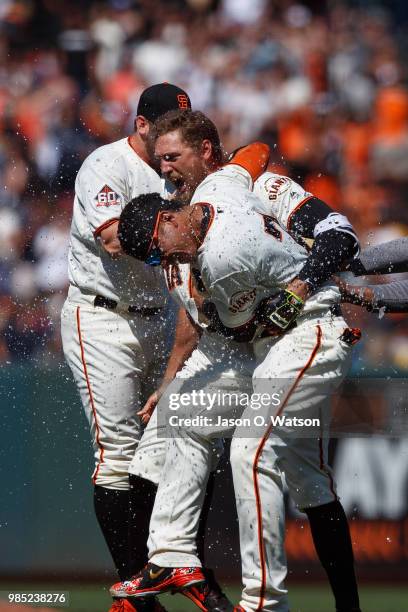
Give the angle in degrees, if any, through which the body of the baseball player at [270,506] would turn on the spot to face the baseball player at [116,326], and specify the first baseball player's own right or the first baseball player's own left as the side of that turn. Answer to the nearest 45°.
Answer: approximately 45° to the first baseball player's own right

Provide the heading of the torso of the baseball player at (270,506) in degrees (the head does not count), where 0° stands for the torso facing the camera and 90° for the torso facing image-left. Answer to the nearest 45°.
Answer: approximately 90°
